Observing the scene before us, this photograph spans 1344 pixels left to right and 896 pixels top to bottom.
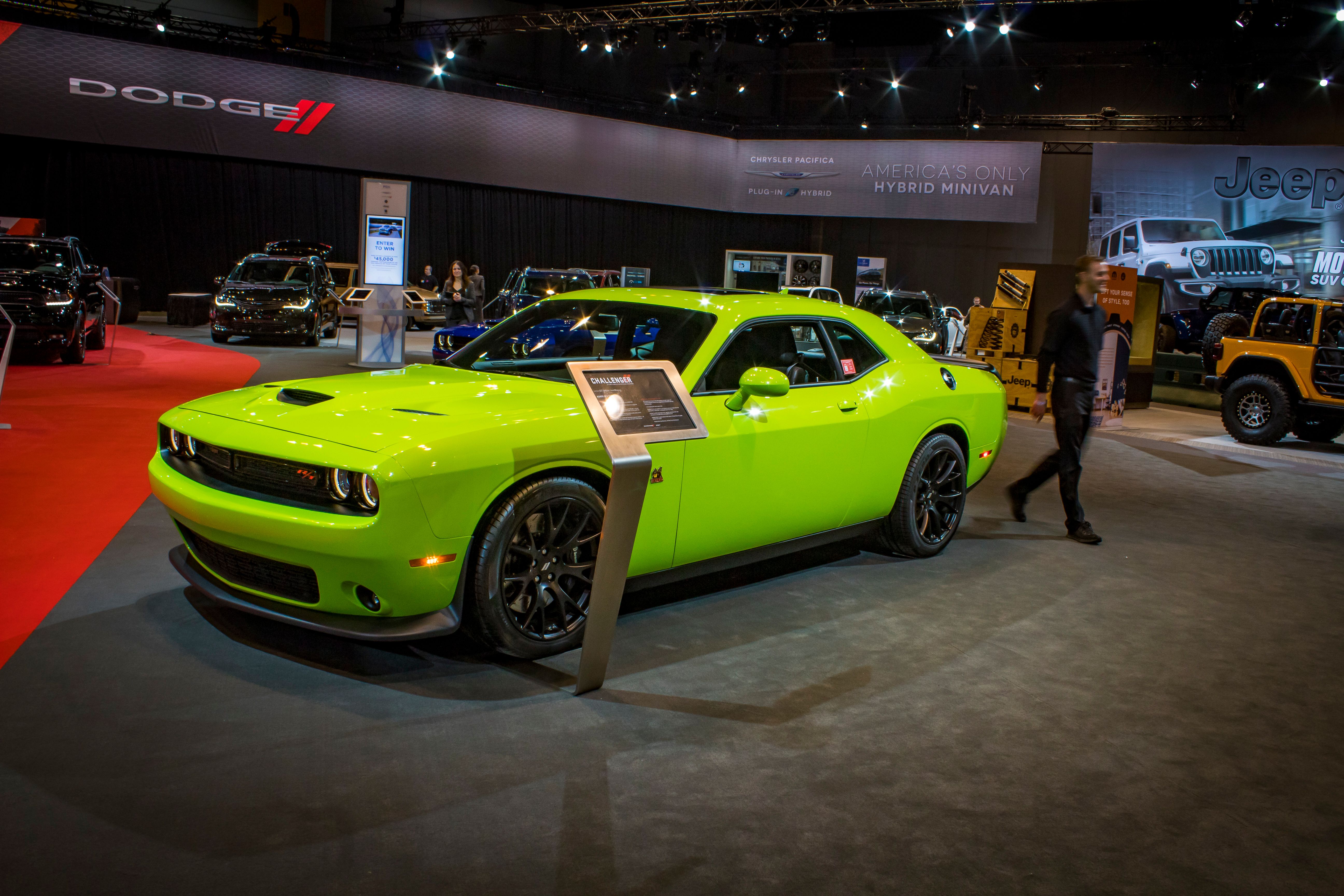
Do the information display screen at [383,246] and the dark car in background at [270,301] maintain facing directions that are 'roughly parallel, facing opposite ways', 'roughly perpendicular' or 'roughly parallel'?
roughly parallel

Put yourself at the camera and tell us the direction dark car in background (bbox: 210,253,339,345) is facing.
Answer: facing the viewer

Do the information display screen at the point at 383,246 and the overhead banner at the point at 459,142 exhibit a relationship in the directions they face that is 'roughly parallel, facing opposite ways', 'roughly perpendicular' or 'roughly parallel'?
roughly parallel

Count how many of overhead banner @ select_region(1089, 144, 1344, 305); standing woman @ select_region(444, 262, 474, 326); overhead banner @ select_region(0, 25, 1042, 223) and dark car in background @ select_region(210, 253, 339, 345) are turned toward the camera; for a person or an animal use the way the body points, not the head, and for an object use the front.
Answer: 4

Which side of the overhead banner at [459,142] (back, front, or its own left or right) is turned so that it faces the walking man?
front

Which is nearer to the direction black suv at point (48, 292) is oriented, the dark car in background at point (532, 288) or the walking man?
the walking man

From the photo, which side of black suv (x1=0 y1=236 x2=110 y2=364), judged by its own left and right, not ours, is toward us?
front

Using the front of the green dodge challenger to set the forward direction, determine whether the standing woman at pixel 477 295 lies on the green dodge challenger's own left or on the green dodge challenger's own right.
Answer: on the green dodge challenger's own right

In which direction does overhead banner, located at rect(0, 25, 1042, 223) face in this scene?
toward the camera
